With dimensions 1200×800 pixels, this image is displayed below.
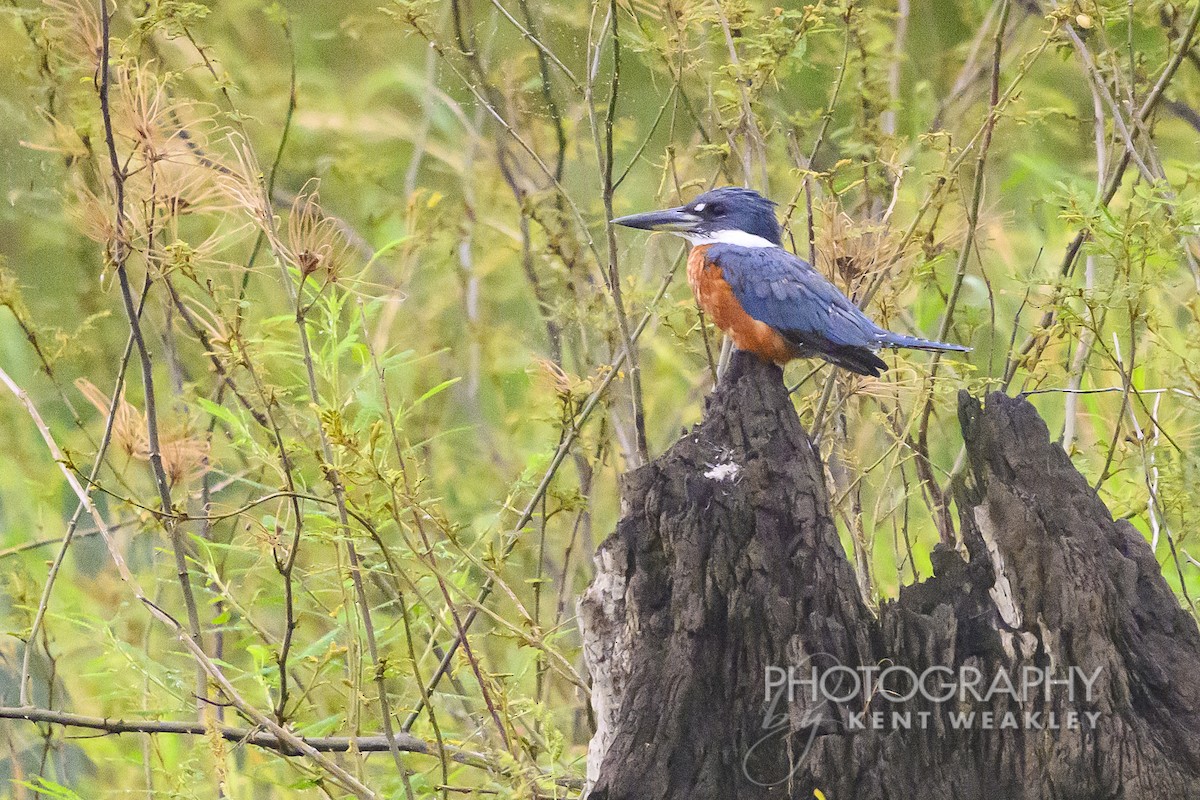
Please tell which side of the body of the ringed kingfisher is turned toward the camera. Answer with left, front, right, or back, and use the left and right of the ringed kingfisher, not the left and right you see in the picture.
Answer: left
